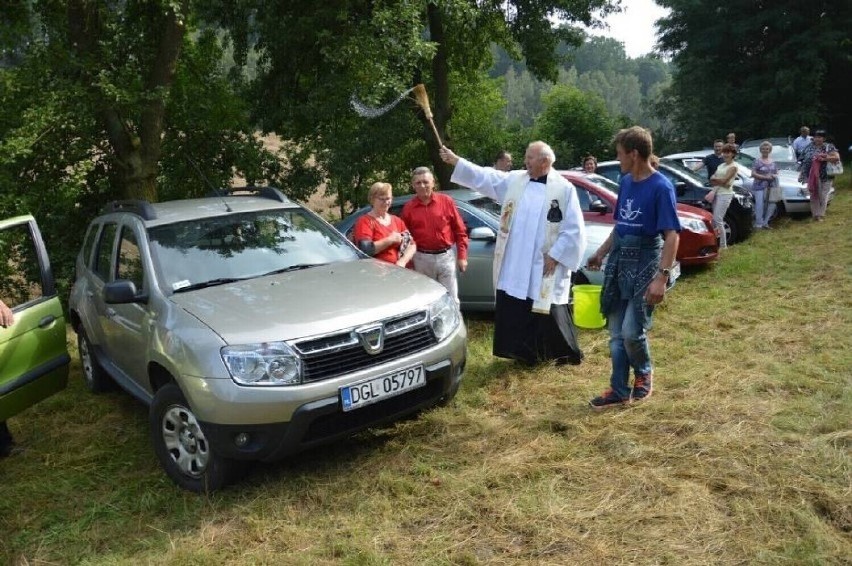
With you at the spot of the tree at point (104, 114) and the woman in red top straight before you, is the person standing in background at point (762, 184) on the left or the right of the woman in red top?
left

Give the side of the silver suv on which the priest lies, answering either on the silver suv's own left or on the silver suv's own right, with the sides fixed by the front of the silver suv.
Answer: on the silver suv's own left

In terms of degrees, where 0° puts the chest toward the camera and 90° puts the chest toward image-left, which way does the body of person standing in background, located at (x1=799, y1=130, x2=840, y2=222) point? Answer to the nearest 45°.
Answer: approximately 0°

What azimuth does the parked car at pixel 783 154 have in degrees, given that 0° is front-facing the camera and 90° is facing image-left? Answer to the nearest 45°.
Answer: approximately 315°

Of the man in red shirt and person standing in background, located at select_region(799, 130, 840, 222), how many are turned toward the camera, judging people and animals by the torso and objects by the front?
2

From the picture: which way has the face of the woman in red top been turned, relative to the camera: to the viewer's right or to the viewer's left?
to the viewer's right
